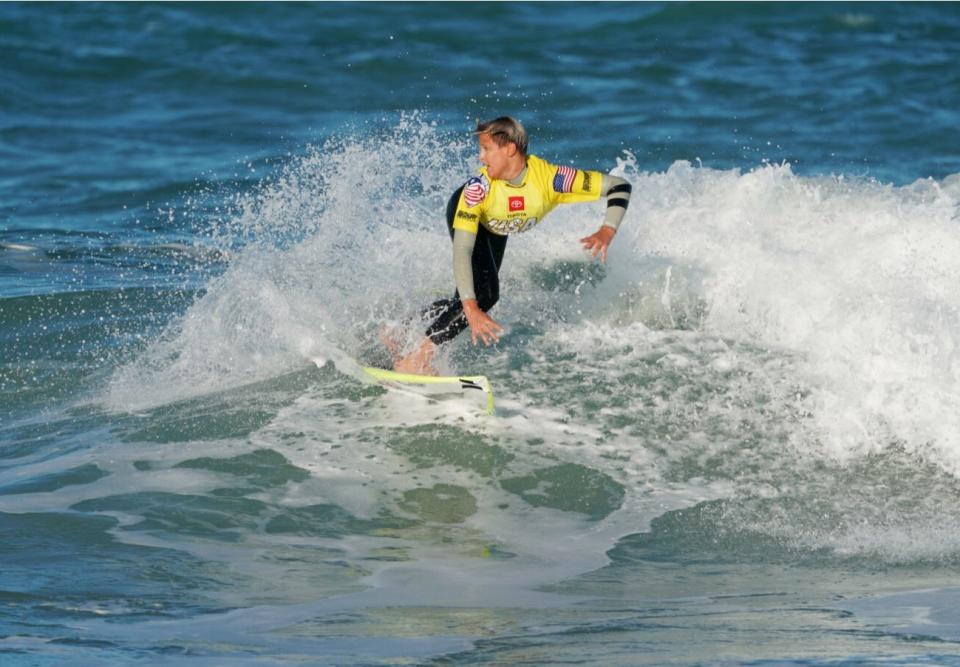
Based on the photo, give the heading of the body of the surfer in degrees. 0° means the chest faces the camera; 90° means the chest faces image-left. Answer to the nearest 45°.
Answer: approximately 0°
